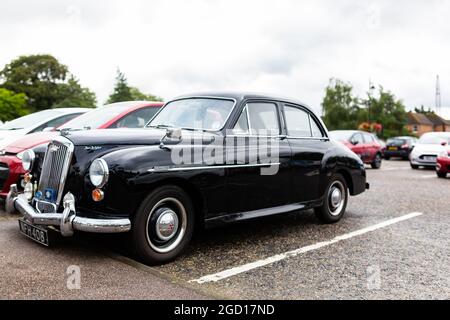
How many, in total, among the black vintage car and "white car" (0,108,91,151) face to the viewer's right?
0

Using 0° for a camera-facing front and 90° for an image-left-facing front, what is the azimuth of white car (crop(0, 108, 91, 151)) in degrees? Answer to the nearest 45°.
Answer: approximately 45°

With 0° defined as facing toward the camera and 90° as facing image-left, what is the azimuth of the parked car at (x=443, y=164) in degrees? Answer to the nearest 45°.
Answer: approximately 45°

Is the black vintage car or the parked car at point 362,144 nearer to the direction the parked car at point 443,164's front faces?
the black vintage car

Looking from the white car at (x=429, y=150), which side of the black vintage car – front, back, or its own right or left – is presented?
back

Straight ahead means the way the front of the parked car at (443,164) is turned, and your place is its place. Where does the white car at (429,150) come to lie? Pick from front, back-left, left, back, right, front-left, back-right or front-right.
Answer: back-right

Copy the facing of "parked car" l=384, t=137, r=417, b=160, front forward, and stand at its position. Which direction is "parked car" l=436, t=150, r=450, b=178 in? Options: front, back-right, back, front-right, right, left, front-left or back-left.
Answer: back-right

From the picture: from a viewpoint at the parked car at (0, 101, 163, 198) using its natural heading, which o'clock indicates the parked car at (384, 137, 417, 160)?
the parked car at (384, 137, 417, 160) is roughly at 6 o'clock from the parked car at (0, 101, 163, 198).

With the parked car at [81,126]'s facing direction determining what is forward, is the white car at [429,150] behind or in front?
behind

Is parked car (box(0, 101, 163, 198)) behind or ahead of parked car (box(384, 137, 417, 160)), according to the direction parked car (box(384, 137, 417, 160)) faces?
behind

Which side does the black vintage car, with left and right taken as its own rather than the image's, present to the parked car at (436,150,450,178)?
back

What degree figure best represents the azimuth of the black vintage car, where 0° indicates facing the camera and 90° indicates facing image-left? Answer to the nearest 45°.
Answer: approximately 45°

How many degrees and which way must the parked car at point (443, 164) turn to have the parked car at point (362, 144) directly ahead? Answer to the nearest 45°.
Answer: approximately 90° to its right

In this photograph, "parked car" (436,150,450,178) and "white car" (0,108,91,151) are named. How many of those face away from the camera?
0

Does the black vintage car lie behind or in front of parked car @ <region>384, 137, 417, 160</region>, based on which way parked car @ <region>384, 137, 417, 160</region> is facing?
behind

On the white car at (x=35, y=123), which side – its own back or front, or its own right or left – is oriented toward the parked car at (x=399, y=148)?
back

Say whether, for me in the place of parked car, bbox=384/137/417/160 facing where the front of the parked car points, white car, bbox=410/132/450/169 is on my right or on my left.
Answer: on my right
